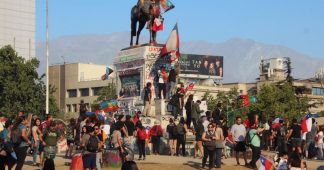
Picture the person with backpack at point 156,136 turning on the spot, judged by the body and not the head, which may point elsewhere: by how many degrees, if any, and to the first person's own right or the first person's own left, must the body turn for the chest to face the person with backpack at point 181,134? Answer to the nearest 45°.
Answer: approximately 135° to the first person's own right

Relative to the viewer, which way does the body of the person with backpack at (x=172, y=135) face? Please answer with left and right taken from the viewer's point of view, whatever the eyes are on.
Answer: facing away from the viewer

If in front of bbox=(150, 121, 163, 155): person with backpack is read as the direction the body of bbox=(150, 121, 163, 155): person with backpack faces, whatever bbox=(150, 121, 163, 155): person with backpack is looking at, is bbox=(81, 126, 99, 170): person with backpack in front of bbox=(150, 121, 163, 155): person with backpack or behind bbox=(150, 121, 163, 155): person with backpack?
behind

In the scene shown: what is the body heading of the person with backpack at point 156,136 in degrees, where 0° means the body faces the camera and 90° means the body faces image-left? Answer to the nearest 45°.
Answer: approximately 180°

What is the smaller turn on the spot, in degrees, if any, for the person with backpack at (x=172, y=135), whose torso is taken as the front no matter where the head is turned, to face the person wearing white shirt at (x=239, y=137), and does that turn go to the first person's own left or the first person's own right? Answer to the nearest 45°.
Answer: approximately 135° to the first person's own right
